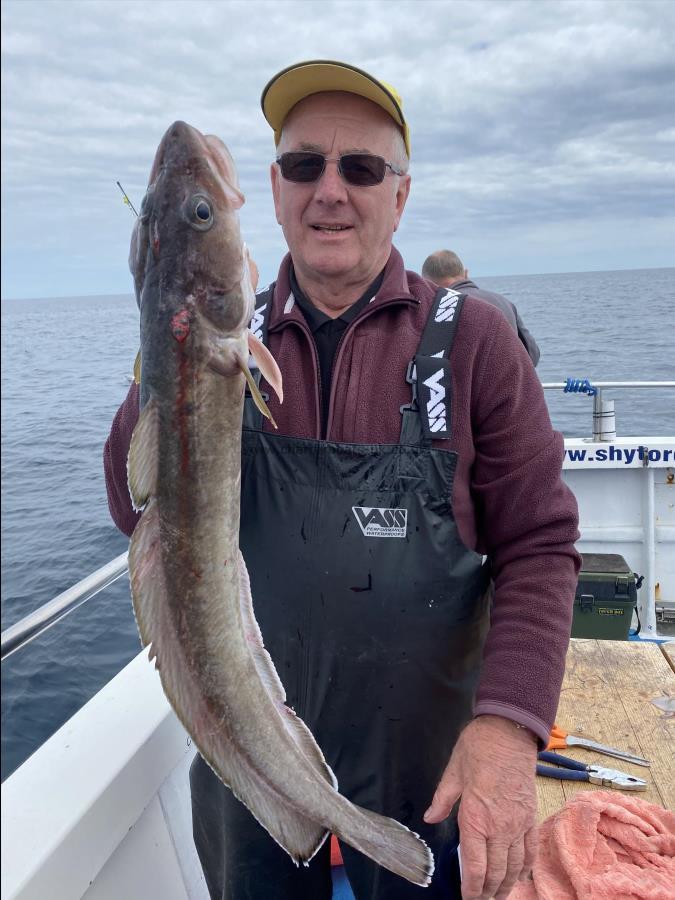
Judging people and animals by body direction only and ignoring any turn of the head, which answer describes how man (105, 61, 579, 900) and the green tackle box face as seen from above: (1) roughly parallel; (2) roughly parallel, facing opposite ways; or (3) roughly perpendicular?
roughly parallel

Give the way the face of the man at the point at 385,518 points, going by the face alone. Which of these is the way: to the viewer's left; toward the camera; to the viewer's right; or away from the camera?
toward the camera

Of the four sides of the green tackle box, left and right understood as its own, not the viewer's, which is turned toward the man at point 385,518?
front

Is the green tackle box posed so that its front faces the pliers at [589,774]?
yes

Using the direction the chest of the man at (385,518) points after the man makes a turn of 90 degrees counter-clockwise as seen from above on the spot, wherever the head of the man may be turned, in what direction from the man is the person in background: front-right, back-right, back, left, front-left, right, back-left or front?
left

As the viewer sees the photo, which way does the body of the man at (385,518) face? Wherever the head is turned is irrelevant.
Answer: toward the camera

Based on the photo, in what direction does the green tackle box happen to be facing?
toward the camera

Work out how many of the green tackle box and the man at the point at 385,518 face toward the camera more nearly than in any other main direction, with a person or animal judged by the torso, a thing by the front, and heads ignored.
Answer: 2
